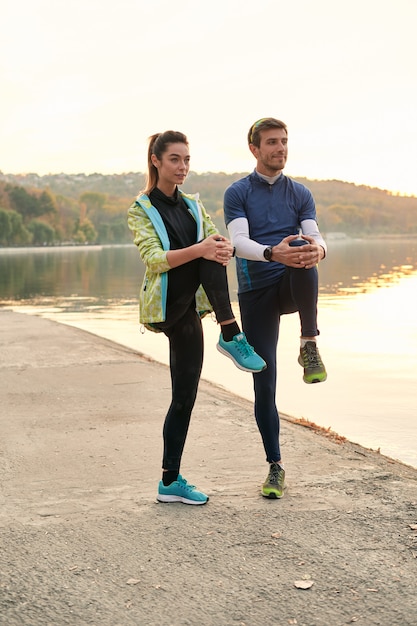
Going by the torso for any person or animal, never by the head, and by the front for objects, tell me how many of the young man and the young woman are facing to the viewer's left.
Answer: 0

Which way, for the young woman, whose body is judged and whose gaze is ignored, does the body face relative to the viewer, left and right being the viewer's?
facing the viewer and to the right of the viewer

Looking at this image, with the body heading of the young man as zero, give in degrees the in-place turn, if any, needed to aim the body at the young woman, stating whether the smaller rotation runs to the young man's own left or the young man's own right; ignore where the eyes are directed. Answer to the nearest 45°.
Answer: approximately 90° to the young man's own right

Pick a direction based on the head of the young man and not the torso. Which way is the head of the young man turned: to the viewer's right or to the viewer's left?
to the viewer's right

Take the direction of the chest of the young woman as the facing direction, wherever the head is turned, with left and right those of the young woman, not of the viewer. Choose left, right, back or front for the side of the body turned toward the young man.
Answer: left
